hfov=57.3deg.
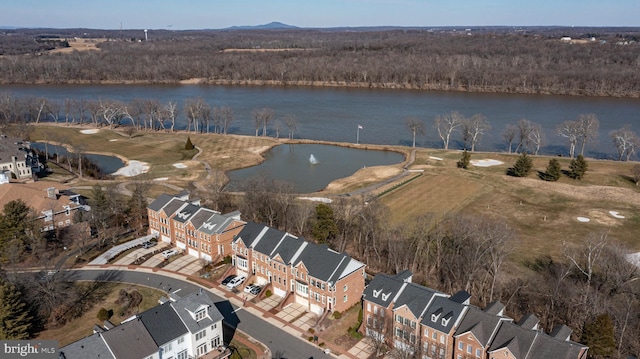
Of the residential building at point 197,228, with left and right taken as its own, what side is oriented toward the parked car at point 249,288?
left

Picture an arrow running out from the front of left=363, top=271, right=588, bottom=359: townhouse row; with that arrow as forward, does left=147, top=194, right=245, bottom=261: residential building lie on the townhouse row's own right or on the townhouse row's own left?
on the townhouse row's own right

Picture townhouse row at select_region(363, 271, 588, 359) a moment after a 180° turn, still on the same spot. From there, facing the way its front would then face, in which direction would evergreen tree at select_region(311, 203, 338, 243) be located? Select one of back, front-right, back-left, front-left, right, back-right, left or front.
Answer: left

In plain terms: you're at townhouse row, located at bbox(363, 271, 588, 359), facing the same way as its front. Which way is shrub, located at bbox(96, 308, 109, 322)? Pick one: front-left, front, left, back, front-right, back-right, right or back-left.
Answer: front-right

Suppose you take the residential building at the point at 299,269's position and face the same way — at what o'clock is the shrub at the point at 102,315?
The shrub is roughly at 1 o'clock from the residential building.

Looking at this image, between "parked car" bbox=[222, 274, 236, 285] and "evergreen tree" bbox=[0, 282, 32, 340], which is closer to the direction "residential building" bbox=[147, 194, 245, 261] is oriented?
the evergreen tree

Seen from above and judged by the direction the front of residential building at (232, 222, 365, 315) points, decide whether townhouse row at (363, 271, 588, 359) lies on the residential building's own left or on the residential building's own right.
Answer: on the residential building's own left

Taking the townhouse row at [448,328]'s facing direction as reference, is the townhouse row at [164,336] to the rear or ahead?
ahead

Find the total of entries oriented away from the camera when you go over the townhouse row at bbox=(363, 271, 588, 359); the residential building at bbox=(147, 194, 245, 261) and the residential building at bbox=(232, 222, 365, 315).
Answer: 0

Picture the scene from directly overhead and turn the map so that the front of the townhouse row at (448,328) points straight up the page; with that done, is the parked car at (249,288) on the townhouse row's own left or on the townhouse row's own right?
on the townhouse row's own right

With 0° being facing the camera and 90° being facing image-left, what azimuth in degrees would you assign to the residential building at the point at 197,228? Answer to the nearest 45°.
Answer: approximately 45°

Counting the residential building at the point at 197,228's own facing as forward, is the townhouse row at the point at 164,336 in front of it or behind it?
in front

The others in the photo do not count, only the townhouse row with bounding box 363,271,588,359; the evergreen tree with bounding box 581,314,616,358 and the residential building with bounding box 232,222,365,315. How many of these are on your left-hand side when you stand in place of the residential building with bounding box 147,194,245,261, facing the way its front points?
3
